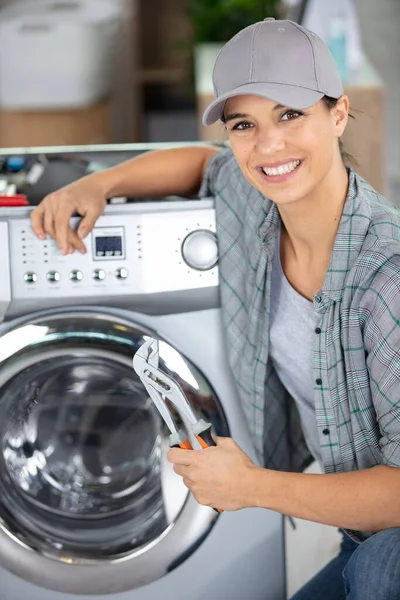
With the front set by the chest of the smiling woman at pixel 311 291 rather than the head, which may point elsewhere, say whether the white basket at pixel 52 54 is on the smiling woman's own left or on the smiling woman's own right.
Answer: on the smiling woman's own right

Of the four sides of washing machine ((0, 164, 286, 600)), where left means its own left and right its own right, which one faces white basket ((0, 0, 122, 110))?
back

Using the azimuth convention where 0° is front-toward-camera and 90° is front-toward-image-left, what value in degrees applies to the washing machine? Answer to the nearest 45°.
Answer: approximately 0°
